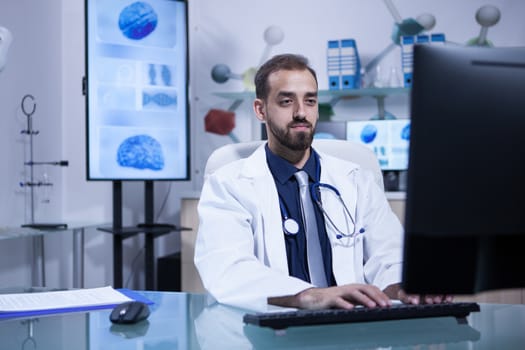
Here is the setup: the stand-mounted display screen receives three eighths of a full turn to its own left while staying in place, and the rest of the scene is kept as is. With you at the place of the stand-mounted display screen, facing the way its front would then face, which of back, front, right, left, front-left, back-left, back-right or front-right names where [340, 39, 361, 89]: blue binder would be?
front-right

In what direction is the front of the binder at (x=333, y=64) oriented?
toward the camera

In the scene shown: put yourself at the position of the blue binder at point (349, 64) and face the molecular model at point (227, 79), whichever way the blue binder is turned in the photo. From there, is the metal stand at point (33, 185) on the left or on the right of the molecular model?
left

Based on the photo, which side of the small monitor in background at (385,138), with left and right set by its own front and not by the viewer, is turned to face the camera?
front

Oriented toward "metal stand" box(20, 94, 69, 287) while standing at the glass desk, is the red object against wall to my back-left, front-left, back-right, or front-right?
front-right

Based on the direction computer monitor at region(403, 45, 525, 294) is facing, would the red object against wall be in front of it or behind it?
in front

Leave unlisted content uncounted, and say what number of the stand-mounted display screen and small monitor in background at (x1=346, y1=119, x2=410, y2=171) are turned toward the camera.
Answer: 2

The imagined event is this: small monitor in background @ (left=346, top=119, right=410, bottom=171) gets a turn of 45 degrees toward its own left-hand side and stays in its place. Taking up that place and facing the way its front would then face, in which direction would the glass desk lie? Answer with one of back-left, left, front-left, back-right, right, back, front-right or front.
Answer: front-right

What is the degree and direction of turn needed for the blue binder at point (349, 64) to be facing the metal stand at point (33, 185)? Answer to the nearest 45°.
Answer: approximately 90° to its right

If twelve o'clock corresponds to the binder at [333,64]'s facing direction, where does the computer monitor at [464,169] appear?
The computer monitor is roughly at 12 o'clock from the binder.

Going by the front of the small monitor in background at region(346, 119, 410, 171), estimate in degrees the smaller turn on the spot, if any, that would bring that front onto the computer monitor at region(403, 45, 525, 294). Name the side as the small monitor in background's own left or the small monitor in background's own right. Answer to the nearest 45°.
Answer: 0° — it already faces it

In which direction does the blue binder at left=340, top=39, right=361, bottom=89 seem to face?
toward the camera

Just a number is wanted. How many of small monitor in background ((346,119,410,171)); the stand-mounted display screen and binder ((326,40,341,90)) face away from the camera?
0

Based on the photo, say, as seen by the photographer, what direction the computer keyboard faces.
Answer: facing away from the viewer

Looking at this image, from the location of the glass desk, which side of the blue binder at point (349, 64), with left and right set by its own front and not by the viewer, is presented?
front

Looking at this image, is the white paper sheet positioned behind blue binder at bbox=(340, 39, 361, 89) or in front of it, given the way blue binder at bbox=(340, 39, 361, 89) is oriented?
in front

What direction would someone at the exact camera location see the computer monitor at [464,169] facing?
facing away from the viewer and to the left of the viewer

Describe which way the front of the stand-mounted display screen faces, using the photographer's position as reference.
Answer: facing the viewer
